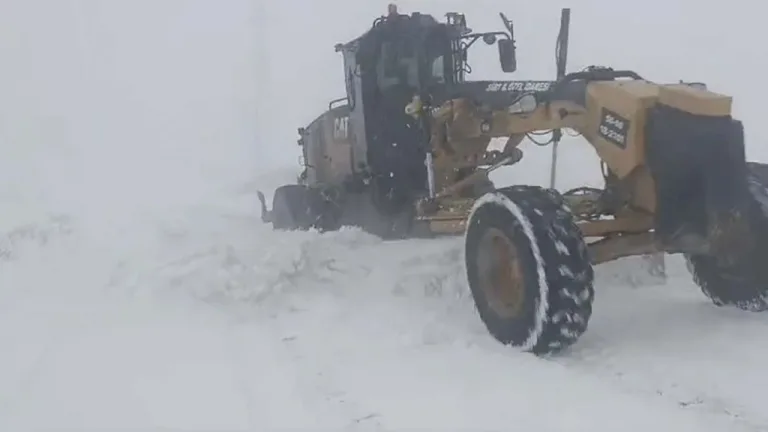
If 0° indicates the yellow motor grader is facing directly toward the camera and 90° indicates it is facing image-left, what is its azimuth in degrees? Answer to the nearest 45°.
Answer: approximately 315°
